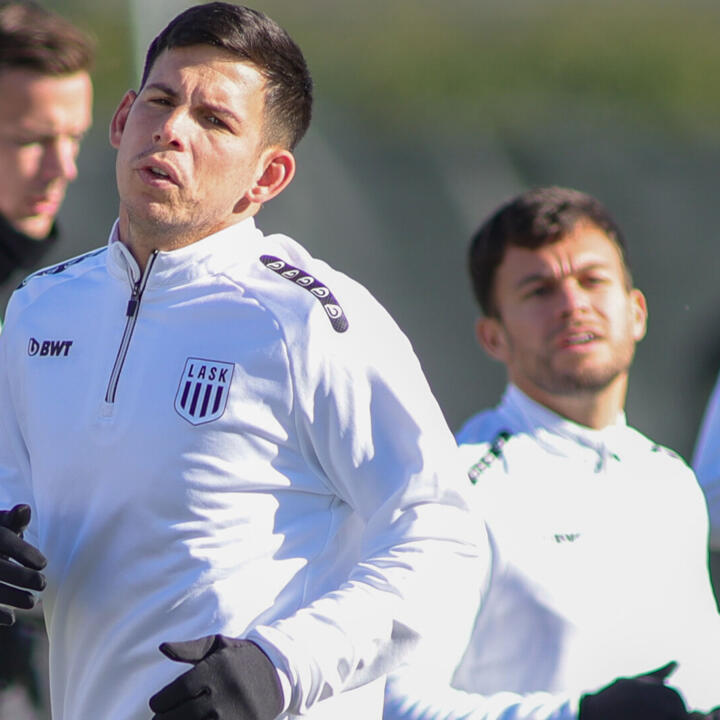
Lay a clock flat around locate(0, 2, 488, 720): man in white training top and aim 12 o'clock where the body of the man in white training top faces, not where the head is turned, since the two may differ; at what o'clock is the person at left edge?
The person at left edge is roughly at 4 o'clock from the man in white training top.

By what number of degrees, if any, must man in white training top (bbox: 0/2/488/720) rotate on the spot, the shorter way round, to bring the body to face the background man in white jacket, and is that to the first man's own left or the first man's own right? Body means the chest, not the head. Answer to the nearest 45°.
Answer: approximately 180°

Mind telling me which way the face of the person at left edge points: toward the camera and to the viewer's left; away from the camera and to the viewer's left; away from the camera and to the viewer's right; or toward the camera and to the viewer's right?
toward the camera and to the viewer's right

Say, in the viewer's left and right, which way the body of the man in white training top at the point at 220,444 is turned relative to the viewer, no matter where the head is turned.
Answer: facing the viewer and to the left of the viewer

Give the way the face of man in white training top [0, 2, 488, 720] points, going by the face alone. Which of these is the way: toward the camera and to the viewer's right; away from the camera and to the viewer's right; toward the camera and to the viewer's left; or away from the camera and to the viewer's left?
toward the camera and to the viewer's left
